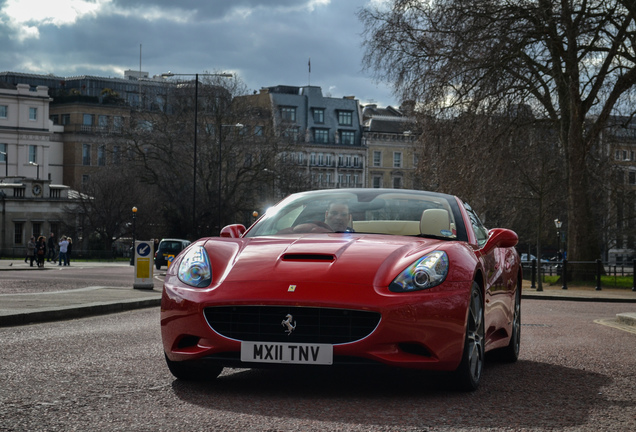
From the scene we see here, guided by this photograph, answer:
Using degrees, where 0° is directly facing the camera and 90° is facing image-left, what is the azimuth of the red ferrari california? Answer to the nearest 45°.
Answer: approximately 45°

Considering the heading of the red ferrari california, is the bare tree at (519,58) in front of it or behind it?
behind
